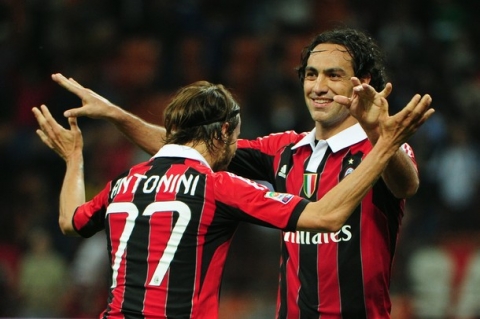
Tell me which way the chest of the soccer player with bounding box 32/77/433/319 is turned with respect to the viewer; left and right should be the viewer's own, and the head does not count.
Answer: facing away from the viewer and to the right of the viewer

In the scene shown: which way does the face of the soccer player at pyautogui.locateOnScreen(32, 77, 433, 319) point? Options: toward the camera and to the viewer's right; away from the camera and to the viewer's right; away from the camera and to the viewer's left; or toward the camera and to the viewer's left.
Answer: away from the camera and to the viewer's right
